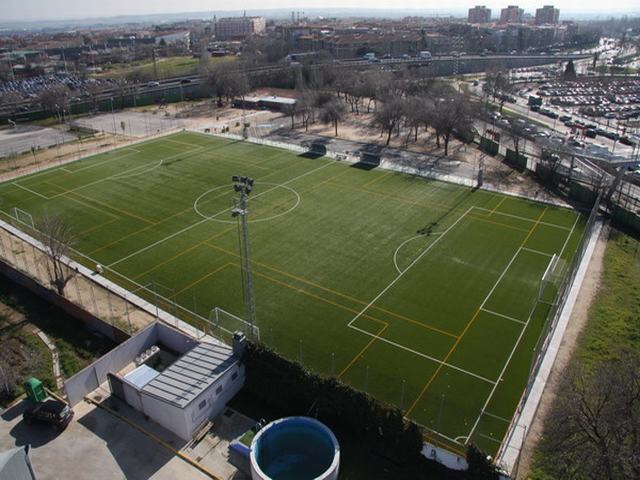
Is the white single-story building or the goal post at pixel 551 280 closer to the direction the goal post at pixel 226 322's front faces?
the goal post

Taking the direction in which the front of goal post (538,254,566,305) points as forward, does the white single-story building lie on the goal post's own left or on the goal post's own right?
on the goal post's own left

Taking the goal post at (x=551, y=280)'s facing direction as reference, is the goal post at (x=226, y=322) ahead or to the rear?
ahead

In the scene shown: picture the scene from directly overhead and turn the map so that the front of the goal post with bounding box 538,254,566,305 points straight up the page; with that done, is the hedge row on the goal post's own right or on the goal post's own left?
on the goal post's own left

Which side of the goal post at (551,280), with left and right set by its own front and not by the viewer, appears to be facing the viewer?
left

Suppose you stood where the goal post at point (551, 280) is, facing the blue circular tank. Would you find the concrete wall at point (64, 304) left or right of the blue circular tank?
right

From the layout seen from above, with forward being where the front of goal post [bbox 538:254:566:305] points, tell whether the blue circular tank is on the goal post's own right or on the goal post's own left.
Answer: on the goal post's own left

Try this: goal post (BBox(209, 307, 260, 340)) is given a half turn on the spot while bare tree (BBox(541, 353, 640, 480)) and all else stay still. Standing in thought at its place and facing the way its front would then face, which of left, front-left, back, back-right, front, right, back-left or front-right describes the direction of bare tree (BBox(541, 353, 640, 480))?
left

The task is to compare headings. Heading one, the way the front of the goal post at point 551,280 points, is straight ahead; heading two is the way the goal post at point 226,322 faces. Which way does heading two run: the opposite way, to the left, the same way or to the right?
to the right

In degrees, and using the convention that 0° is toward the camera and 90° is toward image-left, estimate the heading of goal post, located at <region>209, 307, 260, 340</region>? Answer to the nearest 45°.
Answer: approximately 225°

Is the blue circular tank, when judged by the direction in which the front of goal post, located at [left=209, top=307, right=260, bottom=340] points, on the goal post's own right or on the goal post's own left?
on the goal post's own right

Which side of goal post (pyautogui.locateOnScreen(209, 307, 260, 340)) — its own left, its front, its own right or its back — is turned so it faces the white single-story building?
back

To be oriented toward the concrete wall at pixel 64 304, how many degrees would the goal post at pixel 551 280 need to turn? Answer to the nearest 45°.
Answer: approximately 45° to its left

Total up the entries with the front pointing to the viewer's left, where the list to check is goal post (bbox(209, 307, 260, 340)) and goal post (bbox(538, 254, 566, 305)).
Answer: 1
